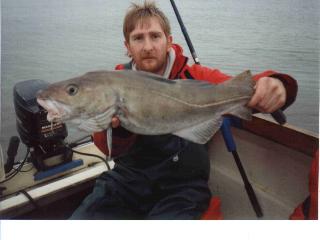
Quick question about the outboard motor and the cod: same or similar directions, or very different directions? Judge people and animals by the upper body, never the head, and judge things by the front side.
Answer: very different directions

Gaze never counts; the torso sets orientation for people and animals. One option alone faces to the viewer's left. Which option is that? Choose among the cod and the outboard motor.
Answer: the cod

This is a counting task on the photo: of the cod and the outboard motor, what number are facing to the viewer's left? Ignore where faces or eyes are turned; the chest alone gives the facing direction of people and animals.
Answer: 1

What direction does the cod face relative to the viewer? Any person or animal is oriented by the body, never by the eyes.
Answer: to the viewer's left

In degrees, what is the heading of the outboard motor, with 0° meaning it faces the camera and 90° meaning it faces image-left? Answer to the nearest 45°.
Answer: approximately 315°

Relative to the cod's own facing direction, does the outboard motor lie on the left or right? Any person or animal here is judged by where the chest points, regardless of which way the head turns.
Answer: on its right
